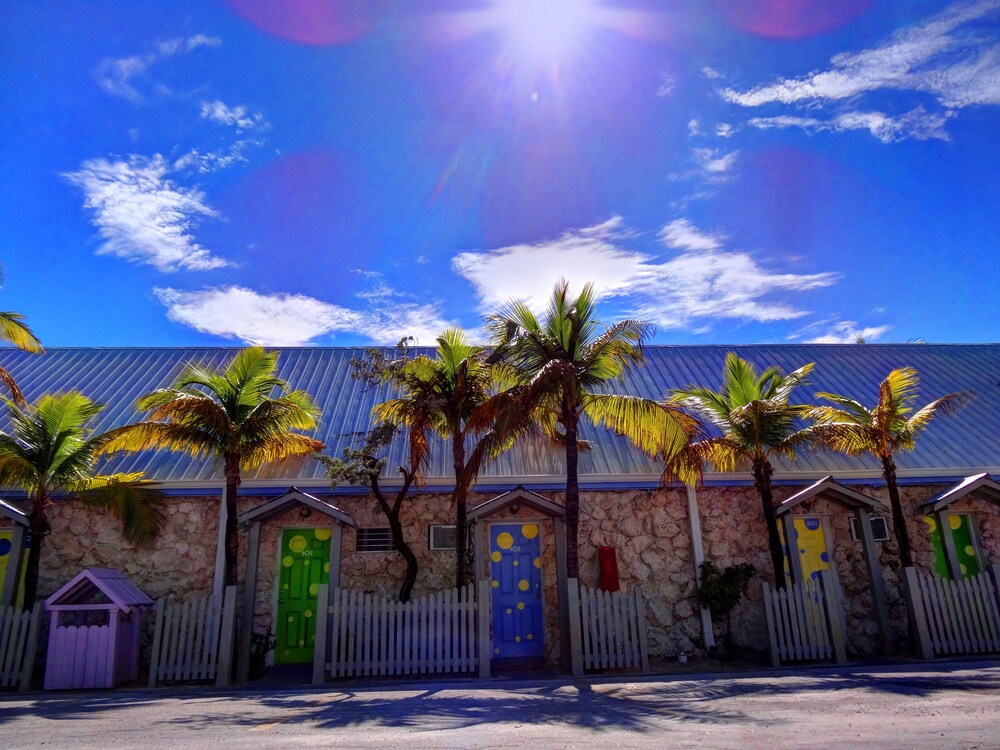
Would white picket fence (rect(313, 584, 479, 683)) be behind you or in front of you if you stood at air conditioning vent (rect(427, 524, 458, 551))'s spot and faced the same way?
in front

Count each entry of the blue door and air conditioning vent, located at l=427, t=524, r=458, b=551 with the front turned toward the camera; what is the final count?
2

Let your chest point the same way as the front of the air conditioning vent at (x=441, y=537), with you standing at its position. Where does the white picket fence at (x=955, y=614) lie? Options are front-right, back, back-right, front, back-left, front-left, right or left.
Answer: left

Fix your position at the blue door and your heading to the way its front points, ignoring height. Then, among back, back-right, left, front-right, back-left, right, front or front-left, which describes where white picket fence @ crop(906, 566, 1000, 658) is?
left

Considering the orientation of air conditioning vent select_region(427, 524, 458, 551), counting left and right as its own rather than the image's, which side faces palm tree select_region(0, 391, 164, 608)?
right

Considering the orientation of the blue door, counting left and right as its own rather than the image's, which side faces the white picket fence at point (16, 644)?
right

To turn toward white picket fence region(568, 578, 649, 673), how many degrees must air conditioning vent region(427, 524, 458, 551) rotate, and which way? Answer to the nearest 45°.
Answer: approximately 45° to its left

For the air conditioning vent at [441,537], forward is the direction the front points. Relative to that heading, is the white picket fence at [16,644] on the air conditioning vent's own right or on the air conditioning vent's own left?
on the air conditioning vent's own right

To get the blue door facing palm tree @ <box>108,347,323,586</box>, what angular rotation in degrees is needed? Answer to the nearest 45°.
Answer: approximately 45° to its right

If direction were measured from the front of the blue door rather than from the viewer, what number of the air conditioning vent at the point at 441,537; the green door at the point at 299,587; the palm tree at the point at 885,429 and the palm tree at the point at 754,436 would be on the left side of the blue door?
2

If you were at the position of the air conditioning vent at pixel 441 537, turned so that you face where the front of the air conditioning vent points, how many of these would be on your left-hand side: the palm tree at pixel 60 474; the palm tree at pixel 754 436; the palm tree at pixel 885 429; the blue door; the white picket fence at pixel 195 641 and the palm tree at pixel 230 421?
3

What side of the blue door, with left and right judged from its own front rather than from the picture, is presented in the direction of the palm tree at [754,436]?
left

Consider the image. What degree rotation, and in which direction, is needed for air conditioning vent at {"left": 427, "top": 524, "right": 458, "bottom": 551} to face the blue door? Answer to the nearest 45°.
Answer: approximately 90° to its left
